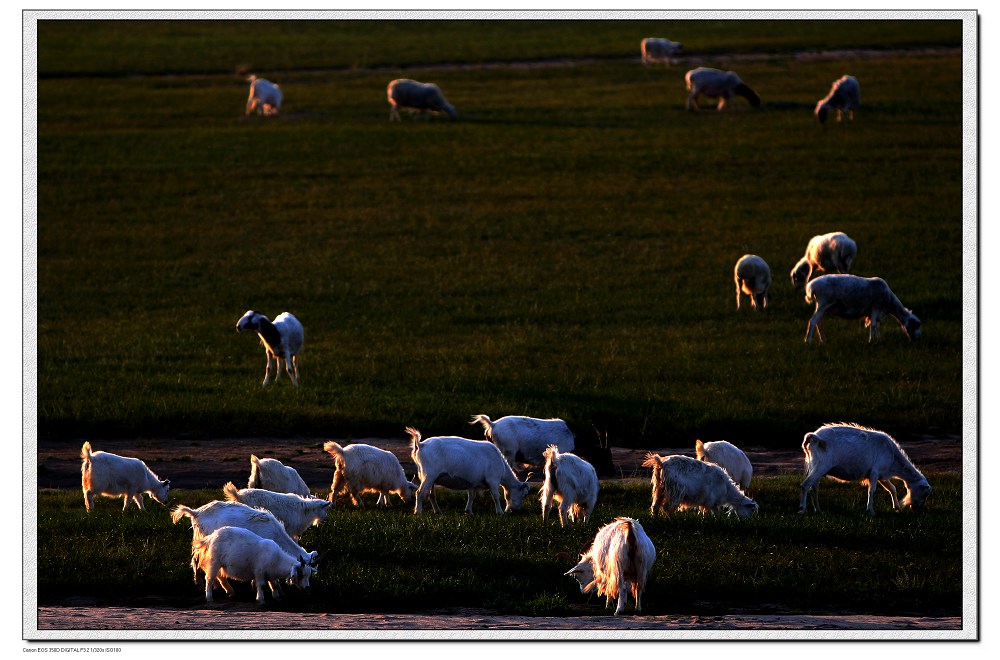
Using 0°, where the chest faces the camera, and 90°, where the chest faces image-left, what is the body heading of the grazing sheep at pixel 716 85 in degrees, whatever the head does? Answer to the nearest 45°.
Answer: approximately 270°

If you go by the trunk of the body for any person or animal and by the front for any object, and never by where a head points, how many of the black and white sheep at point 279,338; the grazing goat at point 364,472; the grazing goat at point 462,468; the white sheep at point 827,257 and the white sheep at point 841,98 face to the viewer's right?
2

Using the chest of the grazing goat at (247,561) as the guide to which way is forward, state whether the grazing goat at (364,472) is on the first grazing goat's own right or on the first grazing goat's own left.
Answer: on the first grazing goat's own left

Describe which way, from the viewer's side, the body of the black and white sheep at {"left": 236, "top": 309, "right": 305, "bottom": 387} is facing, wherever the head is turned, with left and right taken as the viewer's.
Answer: facing the viewer and to the left of the viewer

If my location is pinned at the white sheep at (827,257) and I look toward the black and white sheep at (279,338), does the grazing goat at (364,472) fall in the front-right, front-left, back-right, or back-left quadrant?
front-left

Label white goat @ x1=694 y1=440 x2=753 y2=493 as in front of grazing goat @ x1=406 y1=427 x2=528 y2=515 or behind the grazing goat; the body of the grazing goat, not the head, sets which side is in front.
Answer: in front

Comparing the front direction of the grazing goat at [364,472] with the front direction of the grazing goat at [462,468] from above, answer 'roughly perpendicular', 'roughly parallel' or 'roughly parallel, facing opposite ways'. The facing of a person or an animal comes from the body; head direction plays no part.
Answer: roughly parallel

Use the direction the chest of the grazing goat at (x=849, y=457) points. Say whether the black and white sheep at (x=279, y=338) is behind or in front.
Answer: behind

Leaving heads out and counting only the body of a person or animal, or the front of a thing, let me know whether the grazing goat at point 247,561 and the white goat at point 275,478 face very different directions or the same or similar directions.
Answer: same or similar directions

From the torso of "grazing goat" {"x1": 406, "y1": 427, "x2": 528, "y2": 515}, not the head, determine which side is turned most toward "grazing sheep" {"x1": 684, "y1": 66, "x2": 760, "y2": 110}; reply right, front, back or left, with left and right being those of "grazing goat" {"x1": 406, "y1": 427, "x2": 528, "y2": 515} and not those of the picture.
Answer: left

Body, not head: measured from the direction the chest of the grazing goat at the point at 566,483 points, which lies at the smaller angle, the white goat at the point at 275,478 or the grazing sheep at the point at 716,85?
the grazing sheep

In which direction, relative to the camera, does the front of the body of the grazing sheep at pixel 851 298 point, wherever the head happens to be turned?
to the viewer's right

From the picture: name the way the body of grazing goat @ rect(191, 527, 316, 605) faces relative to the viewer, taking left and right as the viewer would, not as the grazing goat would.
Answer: facing to the right of the viewer

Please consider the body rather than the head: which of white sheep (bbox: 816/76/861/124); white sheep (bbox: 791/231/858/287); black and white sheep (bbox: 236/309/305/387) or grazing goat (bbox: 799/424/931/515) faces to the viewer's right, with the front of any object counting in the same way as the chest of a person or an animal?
the grazing goat

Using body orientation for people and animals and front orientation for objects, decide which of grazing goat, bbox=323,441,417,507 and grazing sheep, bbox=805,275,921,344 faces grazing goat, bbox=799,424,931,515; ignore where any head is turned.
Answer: grazing goat, bbox=323,441,417,507

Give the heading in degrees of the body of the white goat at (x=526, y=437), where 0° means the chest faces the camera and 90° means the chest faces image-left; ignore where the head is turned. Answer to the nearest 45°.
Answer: approximately 270°
